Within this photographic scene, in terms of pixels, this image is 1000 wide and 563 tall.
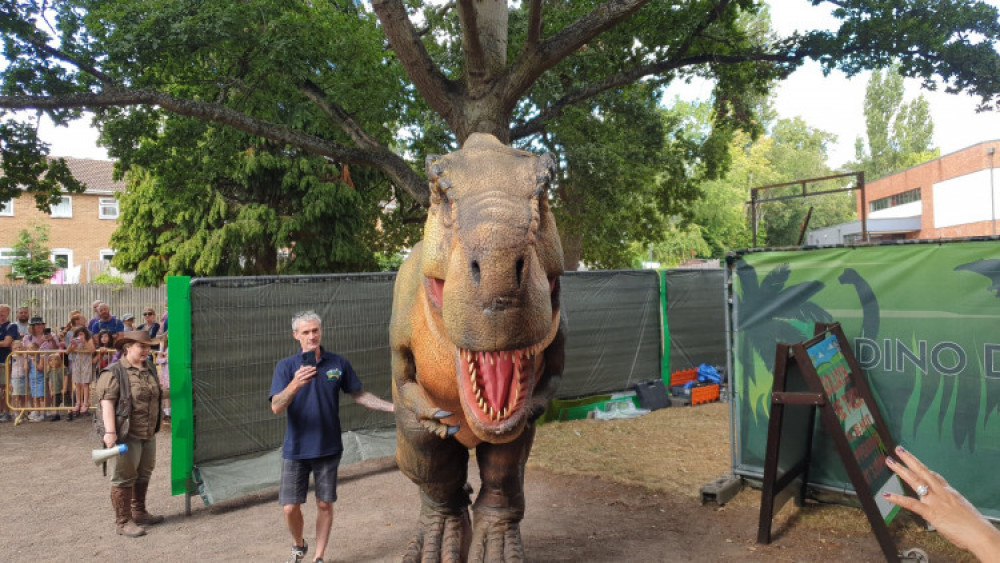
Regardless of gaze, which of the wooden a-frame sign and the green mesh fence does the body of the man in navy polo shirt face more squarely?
the wooden a-frame sign

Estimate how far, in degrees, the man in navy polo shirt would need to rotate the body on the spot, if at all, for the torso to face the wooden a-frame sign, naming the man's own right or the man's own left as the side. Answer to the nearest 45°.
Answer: approximately 90° to the man's own left

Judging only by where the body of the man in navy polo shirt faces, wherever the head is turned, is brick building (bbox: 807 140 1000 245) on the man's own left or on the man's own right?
on the man's own left

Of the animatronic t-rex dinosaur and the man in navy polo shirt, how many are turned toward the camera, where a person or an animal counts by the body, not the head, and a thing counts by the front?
2

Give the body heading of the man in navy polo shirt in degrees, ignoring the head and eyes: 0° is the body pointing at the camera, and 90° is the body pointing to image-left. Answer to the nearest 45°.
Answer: approximately 0°

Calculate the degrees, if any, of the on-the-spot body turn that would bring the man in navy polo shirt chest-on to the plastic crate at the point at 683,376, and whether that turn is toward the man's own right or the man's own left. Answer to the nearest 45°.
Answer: approximately 135° to the man's own left

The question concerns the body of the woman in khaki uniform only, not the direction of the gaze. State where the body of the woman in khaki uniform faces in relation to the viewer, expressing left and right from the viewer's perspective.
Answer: facing the viewer and to the right of the viewer

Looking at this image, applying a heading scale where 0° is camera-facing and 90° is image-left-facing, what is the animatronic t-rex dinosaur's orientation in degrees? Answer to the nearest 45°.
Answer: approximately 0°

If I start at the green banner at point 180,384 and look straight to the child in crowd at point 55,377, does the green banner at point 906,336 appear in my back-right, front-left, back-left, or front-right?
back-right

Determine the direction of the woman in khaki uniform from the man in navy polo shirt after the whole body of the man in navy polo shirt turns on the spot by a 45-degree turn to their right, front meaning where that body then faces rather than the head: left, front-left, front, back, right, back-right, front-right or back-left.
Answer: right

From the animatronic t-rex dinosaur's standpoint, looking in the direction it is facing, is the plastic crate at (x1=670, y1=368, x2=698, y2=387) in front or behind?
behind

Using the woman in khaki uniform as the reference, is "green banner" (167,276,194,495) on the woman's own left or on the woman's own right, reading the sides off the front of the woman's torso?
on the woman's own left

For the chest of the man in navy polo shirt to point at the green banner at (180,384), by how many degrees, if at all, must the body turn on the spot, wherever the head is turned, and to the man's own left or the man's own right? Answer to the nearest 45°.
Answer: approximately 135° to the man's own right

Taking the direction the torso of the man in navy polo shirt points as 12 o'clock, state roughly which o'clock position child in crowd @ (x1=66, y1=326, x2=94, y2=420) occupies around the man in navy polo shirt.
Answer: The child in crowd is roughly at 5 o'clock from the man in navy polo shirt.
